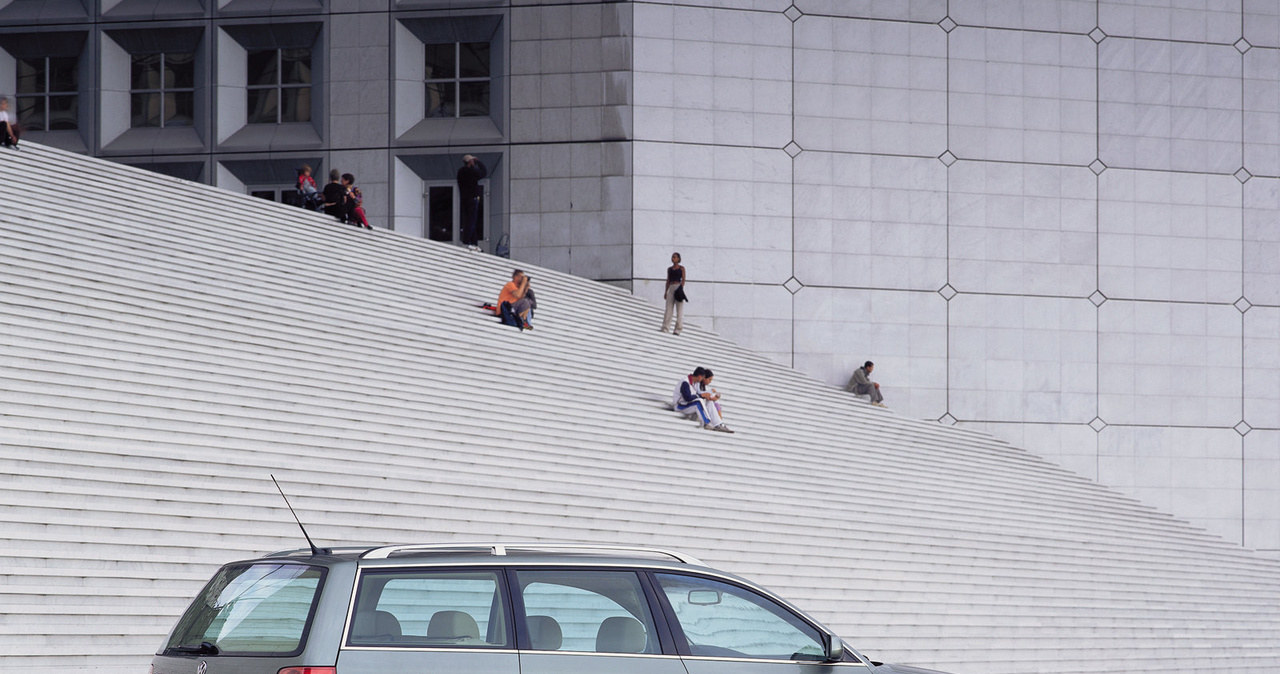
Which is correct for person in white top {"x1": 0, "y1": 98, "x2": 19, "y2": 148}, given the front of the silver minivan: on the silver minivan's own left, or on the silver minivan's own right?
on the silver minivan's own left

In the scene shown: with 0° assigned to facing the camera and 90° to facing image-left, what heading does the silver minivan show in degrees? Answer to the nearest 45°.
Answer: approximately 225°

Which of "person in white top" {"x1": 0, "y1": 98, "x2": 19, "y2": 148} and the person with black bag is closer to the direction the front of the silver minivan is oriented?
the person with black bag

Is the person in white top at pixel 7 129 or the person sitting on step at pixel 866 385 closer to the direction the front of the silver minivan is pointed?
the person sitting on step

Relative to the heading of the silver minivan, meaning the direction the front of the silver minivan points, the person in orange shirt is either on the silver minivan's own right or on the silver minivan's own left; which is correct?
on the silver minivan's own left

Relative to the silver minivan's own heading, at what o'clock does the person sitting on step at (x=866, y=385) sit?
The person sitting on step is roughly at 11 o'clock from the silver minivan.

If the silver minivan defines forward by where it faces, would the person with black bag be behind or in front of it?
in front

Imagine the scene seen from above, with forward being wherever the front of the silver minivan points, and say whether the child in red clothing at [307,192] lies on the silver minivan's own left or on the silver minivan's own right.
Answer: on the silver minivan's own left
